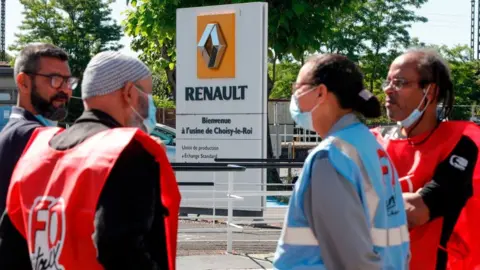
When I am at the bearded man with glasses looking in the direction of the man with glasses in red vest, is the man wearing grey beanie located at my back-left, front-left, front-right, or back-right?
front-right

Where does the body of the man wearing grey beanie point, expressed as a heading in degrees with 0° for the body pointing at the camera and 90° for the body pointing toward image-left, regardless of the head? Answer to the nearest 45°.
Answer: approximately 225°

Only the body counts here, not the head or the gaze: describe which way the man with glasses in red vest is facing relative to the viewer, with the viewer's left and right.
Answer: facing the viewer and to the left of the viewer

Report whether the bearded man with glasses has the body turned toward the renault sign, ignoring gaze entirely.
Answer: no

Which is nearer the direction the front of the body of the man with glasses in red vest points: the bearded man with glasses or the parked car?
the bearded man with glasses

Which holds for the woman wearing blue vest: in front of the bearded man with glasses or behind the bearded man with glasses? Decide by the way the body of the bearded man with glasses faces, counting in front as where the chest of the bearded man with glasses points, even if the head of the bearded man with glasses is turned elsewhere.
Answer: in front

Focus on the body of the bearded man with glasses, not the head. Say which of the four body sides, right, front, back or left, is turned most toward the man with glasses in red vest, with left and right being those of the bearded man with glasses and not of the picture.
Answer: front

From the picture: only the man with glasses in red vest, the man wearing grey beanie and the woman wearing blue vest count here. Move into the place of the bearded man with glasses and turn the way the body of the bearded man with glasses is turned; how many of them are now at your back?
0

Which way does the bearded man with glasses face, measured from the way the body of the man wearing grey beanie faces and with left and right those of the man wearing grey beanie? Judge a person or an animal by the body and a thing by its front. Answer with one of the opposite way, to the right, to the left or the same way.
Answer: to the right

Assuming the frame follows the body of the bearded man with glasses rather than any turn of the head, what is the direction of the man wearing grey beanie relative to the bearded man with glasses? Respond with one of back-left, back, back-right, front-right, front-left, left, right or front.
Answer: front-right

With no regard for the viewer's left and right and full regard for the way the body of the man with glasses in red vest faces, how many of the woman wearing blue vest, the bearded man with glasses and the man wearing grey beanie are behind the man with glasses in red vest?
0

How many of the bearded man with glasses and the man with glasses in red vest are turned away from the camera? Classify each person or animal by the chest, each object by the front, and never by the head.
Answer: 0

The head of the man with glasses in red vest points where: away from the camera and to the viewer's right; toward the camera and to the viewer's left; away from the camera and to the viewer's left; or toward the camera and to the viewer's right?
toward the camera and to the viewer's left

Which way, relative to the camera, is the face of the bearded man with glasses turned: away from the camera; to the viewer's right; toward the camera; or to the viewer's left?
to the viewer's right

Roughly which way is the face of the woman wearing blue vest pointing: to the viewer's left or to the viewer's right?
to the viewer's left

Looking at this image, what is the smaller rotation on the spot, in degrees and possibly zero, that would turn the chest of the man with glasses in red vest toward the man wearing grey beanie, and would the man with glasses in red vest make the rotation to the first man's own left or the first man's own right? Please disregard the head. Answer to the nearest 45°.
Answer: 0° — they already face them

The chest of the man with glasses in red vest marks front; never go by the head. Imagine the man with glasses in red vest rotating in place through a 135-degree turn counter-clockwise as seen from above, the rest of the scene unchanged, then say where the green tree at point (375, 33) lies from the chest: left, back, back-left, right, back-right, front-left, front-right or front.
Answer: left
